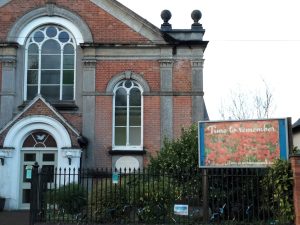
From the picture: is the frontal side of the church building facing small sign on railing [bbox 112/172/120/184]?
yes

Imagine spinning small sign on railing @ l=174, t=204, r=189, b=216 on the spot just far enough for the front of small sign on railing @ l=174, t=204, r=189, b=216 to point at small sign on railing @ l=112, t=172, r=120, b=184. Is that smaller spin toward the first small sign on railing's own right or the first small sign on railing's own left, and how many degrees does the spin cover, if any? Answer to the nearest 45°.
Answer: approximately 135° to the first small sign on railing's own right

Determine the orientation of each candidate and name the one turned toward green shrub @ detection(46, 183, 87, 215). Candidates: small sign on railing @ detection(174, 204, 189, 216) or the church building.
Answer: the church building

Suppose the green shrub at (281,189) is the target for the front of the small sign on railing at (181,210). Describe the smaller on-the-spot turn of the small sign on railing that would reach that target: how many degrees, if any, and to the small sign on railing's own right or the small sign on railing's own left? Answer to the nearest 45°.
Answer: approximately 90° to the small sign on railing's own left

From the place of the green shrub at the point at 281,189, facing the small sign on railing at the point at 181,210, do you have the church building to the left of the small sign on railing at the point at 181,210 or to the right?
right

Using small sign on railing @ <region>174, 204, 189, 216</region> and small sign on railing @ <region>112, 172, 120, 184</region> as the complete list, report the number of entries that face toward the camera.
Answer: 2

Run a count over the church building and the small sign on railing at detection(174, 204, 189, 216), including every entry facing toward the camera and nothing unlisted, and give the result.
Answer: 2

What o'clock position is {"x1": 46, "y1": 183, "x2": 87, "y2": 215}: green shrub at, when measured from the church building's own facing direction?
The green shrub is roughly at 12 o'clock from the church building.

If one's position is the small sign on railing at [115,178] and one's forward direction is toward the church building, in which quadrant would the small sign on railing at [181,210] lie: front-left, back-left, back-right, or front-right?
back-right
